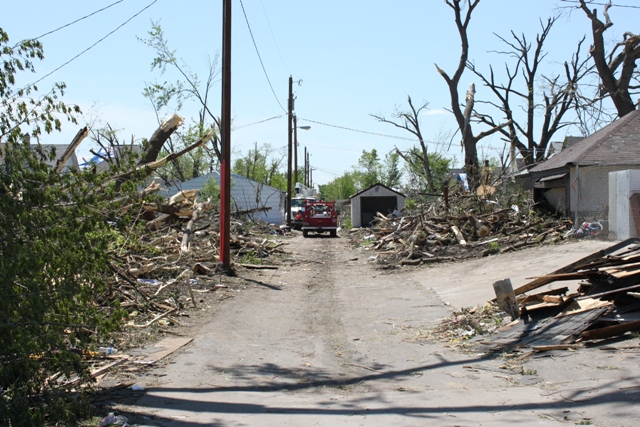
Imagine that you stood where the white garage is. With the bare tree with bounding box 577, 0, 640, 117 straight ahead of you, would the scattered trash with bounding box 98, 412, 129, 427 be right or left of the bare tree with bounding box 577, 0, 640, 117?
right

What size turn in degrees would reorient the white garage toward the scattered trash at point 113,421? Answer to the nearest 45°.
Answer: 0° — it already faces it

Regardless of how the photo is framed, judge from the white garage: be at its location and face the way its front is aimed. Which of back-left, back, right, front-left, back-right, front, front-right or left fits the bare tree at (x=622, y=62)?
front-left

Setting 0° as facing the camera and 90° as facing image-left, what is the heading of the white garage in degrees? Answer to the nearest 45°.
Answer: approximately 0°

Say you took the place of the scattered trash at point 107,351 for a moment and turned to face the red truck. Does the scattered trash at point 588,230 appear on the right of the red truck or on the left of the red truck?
right

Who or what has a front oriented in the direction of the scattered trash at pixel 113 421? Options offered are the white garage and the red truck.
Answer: the white garage
